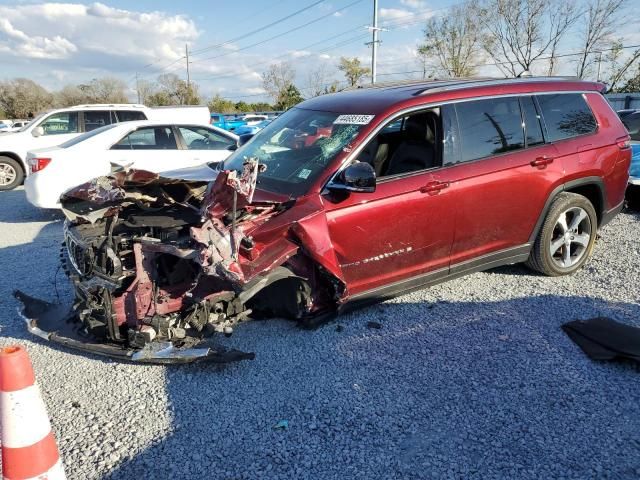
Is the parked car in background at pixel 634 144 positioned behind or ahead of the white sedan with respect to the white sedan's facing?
ahead

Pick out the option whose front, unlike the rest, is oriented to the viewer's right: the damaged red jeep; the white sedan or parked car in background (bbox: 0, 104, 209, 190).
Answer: the white sedan

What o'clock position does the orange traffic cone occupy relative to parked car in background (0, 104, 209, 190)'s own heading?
The orange traffic cone is roughly at 9 o'clock from the parked car in background.

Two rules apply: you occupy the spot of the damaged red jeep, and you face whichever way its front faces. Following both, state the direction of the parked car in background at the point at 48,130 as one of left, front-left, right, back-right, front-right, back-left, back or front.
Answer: right

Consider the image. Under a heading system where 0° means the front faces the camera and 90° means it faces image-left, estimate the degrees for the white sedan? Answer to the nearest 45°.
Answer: approximately 270°

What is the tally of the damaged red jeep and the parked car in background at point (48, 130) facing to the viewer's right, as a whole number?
0

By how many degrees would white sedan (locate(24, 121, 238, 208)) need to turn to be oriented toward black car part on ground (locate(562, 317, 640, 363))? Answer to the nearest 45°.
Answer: approximately 45° to its right

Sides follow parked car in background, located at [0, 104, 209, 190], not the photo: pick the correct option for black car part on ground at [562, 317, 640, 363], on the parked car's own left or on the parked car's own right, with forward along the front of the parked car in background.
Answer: on the parked car's own left

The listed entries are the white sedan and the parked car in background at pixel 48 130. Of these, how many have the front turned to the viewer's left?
1

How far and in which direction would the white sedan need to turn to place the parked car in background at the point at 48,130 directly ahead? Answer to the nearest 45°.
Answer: approximately 90° to its left

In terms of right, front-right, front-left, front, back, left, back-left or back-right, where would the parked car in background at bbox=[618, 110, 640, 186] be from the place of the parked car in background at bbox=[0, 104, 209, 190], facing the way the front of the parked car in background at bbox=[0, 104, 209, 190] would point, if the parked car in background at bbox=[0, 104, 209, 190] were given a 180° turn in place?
front-right

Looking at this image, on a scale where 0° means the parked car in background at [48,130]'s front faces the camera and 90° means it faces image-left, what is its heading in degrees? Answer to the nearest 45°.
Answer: approximately 90°

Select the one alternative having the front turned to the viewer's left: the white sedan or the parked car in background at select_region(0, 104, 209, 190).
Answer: the parked car in background
